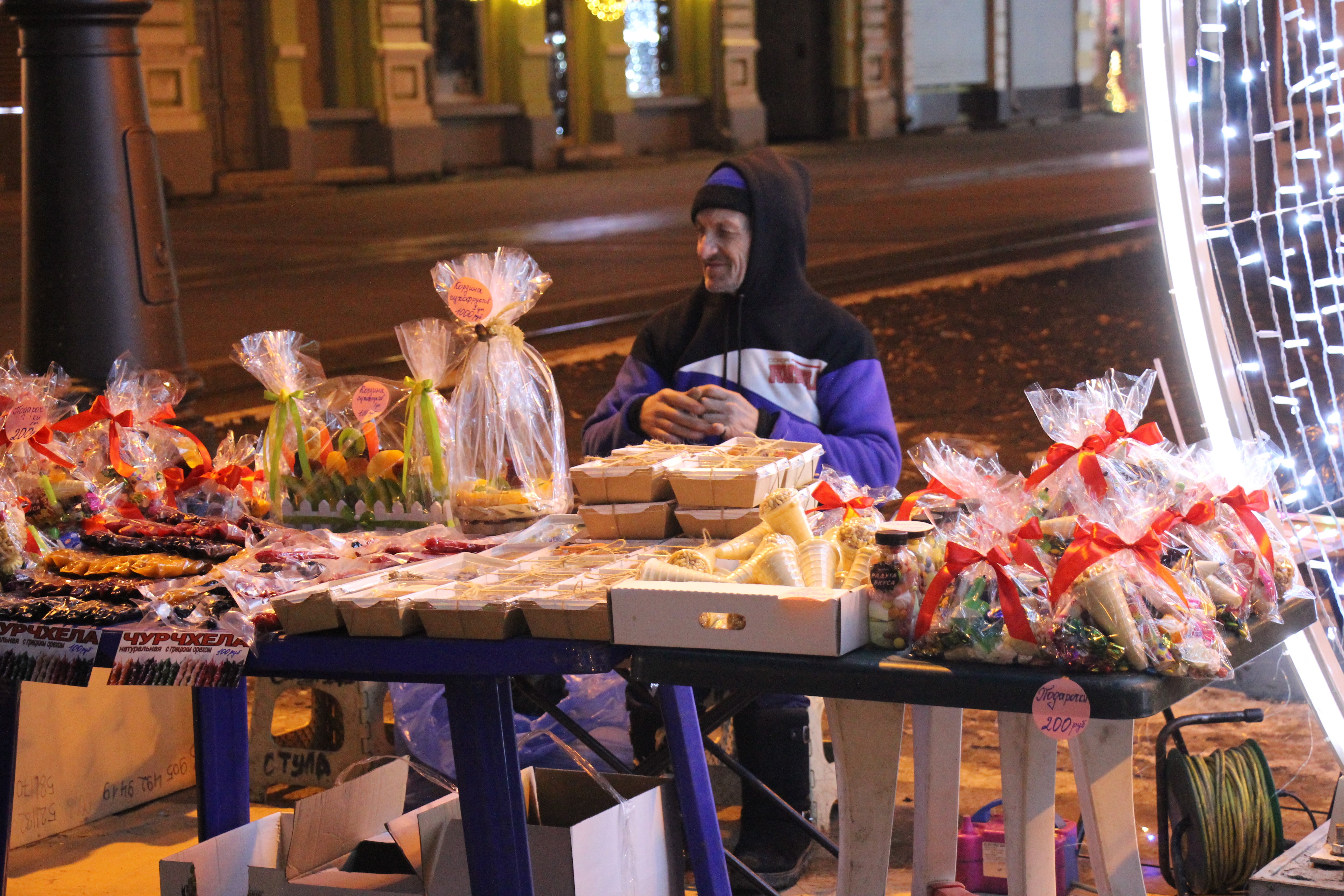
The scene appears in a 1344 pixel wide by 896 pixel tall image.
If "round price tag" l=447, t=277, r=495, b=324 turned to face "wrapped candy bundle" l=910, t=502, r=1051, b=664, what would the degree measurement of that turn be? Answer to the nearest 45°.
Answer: approximately 45° to its left

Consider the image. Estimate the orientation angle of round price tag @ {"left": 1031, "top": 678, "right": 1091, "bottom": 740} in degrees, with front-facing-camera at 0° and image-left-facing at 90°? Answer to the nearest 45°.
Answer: approximately 0°

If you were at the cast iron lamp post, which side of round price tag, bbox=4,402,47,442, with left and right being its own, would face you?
back

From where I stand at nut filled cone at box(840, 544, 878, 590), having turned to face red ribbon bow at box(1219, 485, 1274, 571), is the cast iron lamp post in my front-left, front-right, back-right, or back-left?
back-left

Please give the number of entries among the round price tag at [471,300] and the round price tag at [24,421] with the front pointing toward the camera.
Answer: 2

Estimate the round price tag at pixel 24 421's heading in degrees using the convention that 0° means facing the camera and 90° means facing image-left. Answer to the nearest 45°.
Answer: approximately 0°

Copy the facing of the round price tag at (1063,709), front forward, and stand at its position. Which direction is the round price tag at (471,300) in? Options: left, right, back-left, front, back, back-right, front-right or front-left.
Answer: back-right

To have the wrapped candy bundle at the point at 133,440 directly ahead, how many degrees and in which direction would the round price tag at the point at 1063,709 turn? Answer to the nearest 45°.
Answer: approximately 135° to its right
